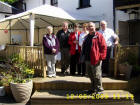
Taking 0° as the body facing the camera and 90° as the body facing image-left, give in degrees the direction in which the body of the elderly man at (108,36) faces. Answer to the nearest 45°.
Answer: approximately 45°

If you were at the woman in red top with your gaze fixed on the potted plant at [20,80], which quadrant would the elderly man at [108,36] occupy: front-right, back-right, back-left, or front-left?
back-left

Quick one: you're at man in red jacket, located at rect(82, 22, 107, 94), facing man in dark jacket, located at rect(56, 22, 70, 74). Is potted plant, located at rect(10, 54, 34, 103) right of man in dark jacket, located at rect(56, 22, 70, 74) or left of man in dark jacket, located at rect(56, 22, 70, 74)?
left

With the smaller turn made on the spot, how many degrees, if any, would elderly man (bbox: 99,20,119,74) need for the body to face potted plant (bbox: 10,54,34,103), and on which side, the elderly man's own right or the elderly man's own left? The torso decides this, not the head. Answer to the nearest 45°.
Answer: approximately 45° to the elderly man's own right

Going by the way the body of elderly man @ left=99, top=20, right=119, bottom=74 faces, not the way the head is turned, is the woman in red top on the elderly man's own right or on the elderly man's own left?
on the elderly man's own right

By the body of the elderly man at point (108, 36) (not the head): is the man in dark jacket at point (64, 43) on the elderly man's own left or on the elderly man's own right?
on the elderly man's own right

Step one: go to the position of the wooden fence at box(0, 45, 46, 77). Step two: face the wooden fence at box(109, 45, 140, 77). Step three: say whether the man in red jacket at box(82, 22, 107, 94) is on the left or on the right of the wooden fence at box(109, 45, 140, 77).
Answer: right

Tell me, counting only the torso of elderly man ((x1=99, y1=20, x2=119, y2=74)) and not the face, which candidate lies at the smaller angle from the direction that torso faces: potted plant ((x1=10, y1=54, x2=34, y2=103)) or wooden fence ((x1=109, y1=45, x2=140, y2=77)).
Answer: the potted plant

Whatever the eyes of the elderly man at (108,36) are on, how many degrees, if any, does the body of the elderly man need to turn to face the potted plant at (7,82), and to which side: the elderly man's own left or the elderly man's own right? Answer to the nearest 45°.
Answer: approximately 45° to the elderly man's own right

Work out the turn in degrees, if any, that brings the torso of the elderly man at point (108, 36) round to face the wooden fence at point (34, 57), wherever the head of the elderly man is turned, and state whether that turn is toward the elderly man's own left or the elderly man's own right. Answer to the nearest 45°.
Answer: approximately 45° to the elderly man's own right
